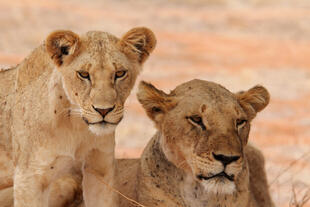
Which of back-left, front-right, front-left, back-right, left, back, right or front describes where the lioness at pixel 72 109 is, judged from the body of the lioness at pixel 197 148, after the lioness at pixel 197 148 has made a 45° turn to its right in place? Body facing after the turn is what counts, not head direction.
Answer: right

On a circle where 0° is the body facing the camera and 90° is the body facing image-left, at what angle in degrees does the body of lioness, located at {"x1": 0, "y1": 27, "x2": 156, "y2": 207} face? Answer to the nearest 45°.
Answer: approximately 315°
